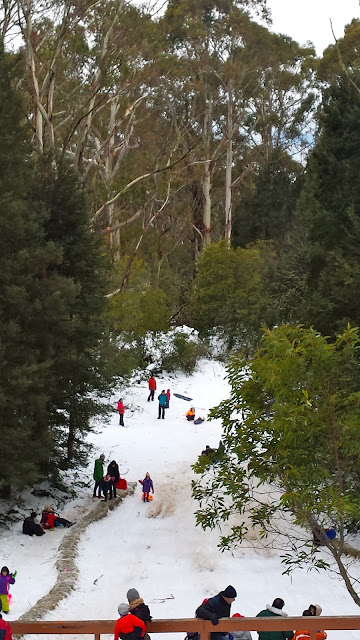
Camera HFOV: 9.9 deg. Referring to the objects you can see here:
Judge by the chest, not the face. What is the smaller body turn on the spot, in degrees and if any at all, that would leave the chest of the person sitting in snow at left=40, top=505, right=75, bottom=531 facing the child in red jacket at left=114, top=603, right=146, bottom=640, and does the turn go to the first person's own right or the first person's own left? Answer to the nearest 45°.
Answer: approximately 90° to the first person's own right

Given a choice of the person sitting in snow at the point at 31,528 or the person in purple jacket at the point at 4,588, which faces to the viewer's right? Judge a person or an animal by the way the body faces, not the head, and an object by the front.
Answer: the person sitting in snow

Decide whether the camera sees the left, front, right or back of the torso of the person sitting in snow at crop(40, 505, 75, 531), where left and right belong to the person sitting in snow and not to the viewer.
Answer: right

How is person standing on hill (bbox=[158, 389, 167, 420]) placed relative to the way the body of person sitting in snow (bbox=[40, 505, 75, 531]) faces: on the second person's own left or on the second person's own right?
on the second person's own left

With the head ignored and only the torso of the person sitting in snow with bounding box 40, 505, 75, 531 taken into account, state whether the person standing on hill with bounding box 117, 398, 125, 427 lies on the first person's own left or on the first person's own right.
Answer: on the first person's own left

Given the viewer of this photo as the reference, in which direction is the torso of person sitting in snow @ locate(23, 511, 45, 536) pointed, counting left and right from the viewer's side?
facing to the right of the viewer
